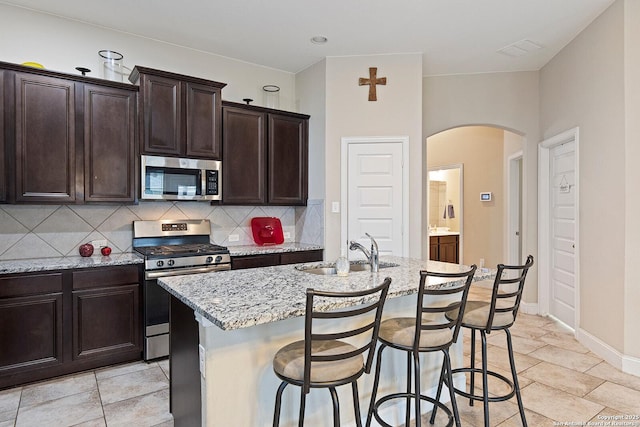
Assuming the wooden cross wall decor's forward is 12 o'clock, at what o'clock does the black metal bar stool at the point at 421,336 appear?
The black metal bar stool is roughly at 12 o'clock from the wooden cross wall decor.

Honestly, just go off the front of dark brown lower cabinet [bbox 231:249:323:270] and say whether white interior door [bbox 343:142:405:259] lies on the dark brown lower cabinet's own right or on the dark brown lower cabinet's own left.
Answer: on the dark brown lower cabinet's own left

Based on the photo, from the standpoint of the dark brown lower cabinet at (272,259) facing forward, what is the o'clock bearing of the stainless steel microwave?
The stainless steel microwave is roughly at 4 o'clock from the dark brown lower cabinet.

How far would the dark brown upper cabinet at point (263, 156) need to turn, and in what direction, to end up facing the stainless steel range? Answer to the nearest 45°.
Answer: approximately 90° to its right

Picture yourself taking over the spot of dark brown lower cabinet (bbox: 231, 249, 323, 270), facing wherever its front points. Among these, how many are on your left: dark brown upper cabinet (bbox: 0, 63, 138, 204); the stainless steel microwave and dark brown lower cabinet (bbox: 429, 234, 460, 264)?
1

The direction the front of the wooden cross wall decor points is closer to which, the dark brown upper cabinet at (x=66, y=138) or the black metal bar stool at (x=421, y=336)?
the black metal bar stool

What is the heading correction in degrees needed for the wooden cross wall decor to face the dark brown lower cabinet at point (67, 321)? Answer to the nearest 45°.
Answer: approximately 45° to its right

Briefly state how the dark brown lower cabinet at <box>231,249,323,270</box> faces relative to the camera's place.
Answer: facing the viewer and to the right of the viewer

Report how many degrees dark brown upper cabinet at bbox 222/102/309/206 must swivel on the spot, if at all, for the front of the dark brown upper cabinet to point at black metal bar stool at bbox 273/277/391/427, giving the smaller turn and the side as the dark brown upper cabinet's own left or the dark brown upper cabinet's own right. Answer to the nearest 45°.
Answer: approximately 45° to the dark brown upper cabinet's own right

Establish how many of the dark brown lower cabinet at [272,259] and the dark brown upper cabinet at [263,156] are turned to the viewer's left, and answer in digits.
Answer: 0

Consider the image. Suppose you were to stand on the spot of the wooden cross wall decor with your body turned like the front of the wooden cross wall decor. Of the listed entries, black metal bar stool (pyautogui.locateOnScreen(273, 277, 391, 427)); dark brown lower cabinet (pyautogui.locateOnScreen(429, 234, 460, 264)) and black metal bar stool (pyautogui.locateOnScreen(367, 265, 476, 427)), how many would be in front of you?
2

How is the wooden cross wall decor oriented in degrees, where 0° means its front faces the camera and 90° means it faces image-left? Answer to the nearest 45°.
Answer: approximately 0°
